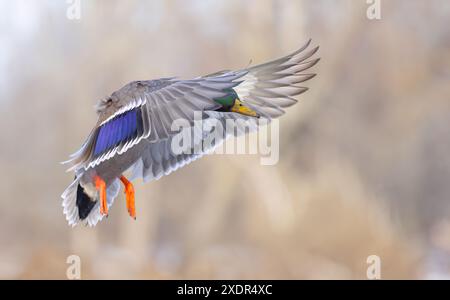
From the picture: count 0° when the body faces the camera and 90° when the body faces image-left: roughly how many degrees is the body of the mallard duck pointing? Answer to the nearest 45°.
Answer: approximately 270°
